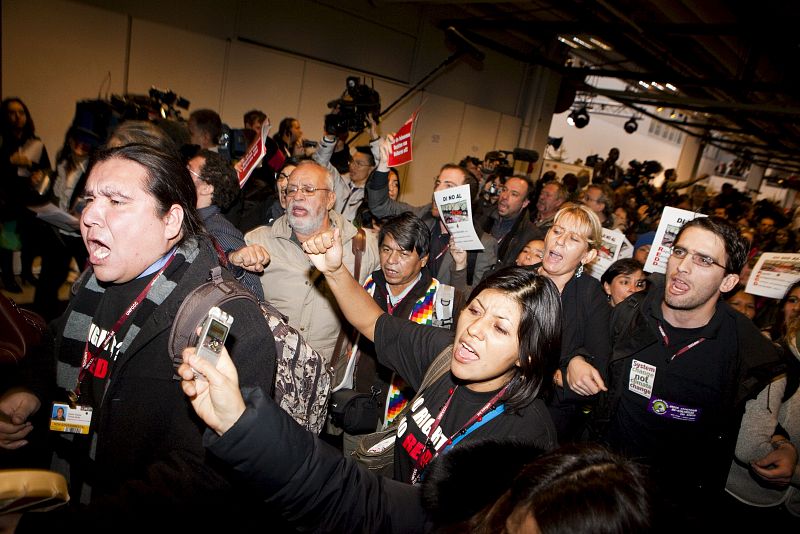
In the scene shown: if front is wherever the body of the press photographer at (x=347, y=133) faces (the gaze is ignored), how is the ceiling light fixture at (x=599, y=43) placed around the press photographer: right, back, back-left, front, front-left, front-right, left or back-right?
back

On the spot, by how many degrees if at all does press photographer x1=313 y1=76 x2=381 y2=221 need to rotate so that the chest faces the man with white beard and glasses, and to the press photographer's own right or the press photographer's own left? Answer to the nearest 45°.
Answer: approximately 45° to the press photographer's own left

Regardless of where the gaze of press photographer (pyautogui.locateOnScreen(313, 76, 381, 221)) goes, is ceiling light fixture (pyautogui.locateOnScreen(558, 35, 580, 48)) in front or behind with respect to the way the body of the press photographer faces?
behind

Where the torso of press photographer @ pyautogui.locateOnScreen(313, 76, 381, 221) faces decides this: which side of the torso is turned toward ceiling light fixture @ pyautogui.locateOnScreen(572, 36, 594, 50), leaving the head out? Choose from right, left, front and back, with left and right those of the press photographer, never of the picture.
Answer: back

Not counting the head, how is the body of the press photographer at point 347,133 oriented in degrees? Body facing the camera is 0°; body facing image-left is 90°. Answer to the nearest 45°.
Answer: approximately 45°

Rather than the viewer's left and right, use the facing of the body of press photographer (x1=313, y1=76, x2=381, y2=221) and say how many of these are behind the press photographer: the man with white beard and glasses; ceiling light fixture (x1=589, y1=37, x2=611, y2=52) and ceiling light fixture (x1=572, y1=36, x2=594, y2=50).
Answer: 2
